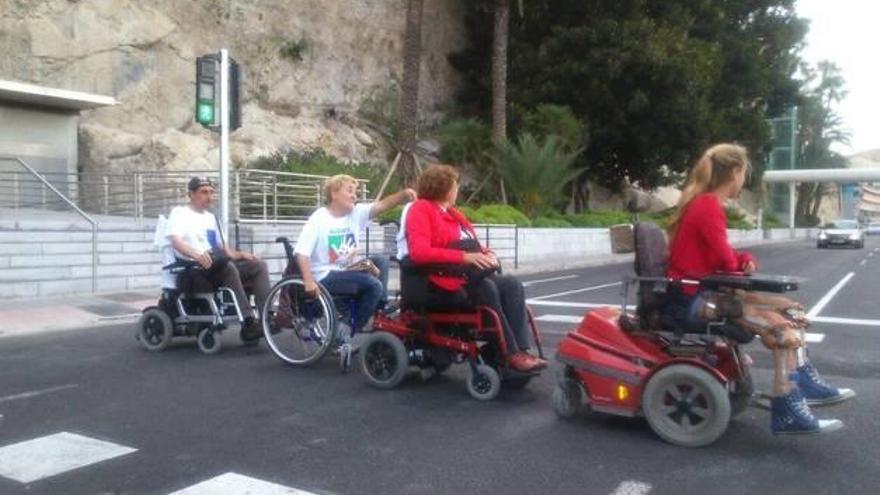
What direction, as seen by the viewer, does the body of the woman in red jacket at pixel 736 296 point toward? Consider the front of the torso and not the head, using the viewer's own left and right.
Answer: facing to the right of the viewer

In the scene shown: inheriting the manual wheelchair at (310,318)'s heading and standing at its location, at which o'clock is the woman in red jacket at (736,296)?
The woman in red jacket is roughly at 12 o'clock from the manual wheelchair.

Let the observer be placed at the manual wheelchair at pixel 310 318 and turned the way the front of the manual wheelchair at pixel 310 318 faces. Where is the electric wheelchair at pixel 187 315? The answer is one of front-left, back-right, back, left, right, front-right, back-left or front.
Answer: back

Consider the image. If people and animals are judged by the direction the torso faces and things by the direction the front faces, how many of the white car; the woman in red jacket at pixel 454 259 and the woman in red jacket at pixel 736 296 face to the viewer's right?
2

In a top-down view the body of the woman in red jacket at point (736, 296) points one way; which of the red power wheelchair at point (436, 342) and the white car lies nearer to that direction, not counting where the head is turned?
the white car

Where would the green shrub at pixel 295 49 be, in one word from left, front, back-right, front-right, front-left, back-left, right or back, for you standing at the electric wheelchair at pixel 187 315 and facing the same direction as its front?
back-left

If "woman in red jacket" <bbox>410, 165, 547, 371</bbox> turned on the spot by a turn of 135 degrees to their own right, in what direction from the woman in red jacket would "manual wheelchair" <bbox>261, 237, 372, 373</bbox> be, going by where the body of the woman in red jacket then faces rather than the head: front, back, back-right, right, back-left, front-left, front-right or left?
right

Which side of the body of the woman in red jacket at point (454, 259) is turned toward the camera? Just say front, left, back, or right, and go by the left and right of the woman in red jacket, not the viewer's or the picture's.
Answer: right

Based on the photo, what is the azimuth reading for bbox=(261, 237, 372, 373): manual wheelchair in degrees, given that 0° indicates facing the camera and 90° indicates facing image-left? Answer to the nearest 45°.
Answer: approximately 315°

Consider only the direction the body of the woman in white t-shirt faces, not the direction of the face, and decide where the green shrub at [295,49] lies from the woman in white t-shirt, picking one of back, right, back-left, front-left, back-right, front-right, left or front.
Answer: back-left
